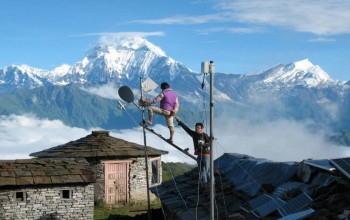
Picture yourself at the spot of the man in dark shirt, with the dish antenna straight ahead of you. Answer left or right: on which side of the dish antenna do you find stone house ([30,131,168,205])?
right

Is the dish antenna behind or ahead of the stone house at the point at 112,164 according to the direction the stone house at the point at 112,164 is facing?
ahead

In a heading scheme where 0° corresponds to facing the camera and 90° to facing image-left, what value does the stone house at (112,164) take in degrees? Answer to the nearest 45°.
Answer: approximately 0°

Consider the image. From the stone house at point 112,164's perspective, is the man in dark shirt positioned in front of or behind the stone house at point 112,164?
in front

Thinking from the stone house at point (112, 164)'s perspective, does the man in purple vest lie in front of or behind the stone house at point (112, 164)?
in front
